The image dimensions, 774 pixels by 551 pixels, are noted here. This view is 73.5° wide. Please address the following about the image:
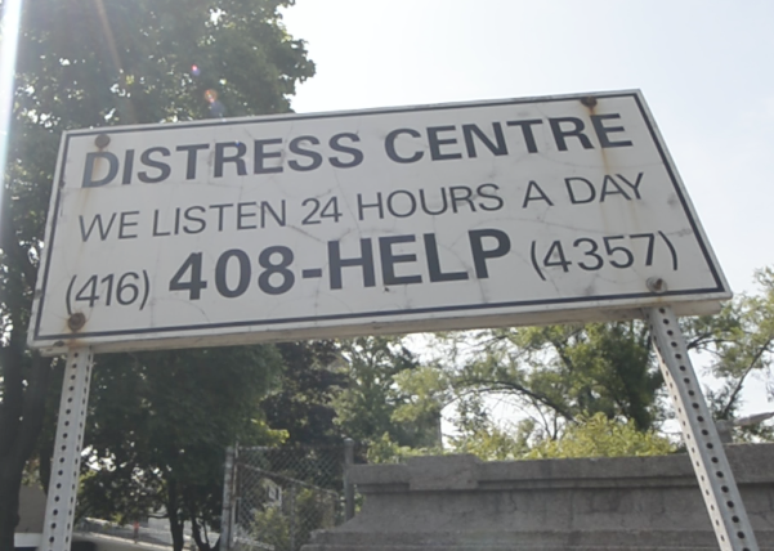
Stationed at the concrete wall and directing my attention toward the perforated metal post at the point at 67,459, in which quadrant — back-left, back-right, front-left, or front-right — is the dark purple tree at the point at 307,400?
back-right

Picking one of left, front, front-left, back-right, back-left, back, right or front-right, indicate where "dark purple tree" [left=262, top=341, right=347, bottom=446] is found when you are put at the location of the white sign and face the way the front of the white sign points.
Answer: back

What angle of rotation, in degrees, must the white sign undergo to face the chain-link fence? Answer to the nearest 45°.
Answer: approximately 180°

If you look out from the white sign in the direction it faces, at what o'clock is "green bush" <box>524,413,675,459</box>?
The green bush is roughly at 7 o'clock from the white sign.

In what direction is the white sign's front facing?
toward the camera

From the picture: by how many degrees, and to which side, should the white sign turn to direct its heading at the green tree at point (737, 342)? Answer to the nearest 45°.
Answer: approximately 135° to its left

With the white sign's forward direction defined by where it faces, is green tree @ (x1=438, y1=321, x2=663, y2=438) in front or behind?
behind

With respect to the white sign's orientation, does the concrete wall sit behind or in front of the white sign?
behind

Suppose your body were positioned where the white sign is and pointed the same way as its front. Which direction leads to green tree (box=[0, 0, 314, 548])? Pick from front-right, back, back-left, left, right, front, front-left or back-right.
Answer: back-right
